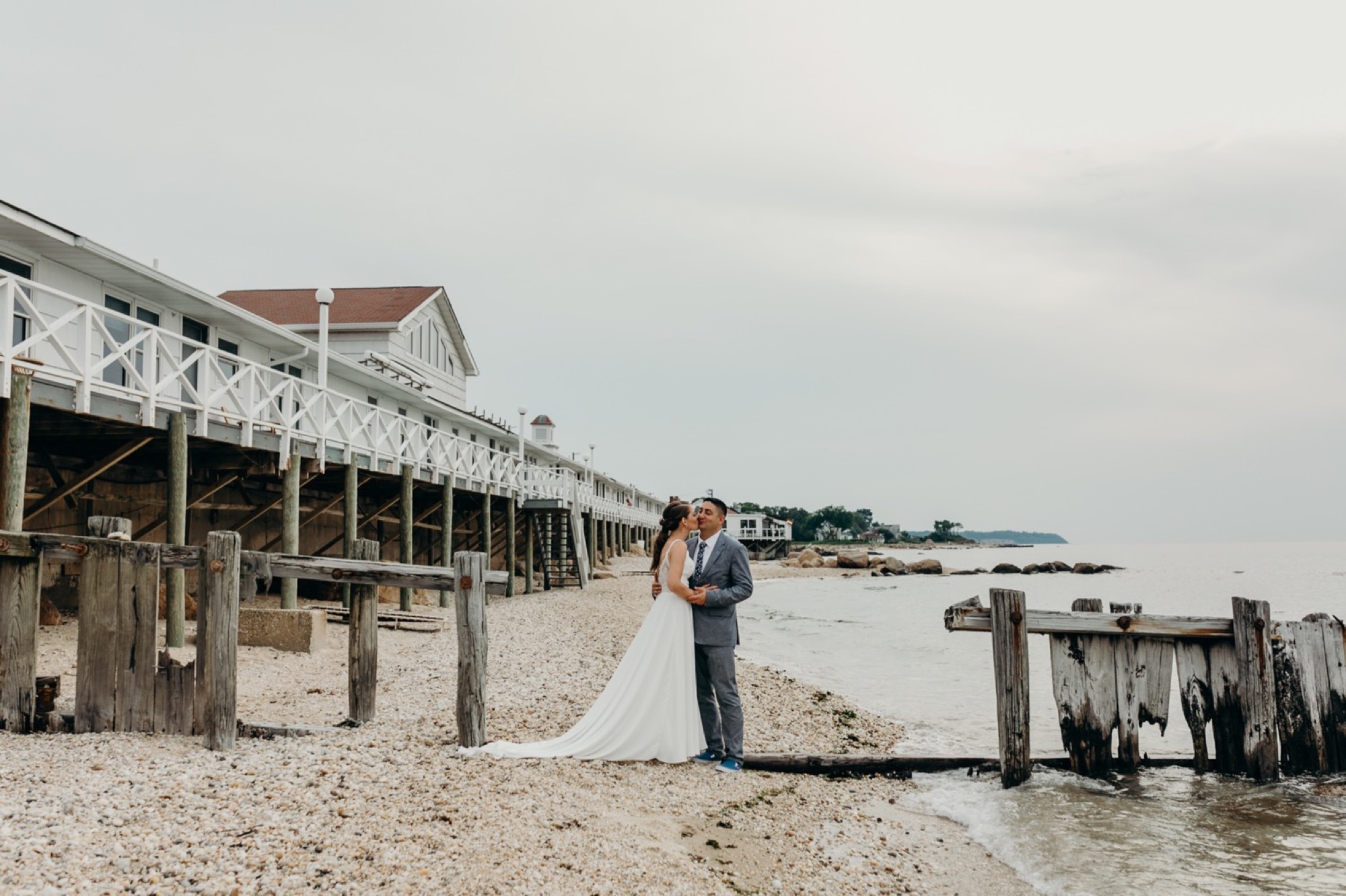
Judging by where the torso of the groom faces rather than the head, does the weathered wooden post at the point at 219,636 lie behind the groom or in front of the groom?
in front

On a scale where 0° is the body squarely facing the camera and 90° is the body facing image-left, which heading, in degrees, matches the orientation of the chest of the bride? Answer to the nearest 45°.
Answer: approximately 270°

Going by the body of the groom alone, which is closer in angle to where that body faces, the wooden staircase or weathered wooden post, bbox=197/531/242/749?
the weathered wooden post

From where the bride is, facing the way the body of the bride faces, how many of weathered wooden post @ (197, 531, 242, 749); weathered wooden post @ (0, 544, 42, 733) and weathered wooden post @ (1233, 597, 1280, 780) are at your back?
2

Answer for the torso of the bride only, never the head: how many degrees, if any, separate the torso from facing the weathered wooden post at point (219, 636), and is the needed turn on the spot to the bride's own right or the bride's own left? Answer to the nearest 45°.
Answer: approximately 180°

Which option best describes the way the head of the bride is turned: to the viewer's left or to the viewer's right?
to the viewer's right

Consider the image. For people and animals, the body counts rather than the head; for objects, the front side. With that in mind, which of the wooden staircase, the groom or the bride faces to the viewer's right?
the bride

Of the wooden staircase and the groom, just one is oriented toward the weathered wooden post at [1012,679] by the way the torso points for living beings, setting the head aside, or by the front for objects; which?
the wooden staircase

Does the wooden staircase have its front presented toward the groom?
yes
